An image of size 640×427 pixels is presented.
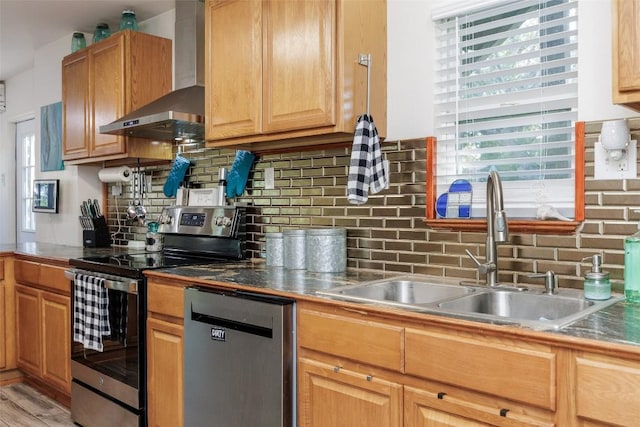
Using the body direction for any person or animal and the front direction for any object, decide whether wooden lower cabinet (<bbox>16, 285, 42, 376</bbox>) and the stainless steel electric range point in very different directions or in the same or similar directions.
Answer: same or similar directions

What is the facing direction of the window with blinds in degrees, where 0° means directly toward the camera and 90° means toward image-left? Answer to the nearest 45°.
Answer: approximately 45°

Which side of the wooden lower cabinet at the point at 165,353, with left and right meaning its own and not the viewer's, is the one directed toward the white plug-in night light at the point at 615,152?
left

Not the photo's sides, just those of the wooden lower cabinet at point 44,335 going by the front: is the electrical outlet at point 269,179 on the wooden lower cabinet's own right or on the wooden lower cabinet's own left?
on the wooden lower cabinet's own left

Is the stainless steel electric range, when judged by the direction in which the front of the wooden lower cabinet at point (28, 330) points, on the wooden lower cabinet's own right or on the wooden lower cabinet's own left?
on the wooden lower cabinet's own left

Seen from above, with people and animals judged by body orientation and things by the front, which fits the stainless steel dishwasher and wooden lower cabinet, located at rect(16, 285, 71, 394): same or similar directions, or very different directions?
same or similar directions

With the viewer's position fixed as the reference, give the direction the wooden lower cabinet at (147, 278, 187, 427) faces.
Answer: facing the viewer and to the left of the viewer

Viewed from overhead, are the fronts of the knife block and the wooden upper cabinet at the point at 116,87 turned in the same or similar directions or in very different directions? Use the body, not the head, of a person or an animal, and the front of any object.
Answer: same or similar directions

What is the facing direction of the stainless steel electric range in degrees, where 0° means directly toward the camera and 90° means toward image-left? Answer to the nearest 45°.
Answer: approximately 45°

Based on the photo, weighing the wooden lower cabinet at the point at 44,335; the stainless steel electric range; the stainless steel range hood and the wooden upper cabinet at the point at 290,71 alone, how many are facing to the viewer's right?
0
